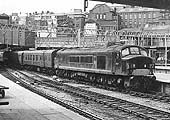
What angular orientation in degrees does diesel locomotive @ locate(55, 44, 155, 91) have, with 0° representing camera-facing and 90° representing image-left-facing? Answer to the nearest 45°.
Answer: approximately 315°

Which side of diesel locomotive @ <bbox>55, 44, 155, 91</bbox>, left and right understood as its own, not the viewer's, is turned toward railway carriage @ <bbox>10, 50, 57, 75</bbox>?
back
